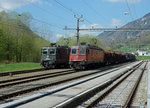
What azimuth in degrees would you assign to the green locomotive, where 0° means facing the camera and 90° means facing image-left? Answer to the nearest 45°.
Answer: approximately 45°
